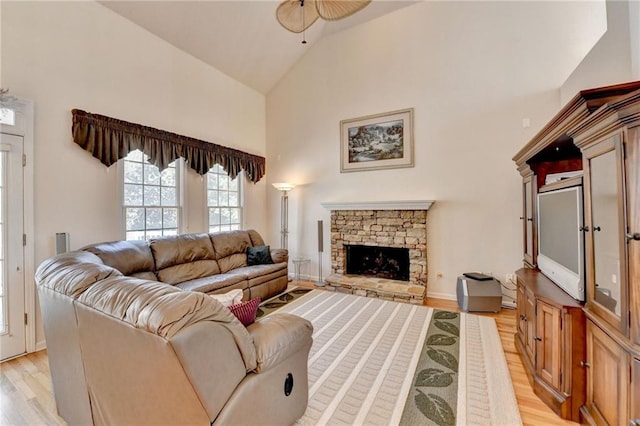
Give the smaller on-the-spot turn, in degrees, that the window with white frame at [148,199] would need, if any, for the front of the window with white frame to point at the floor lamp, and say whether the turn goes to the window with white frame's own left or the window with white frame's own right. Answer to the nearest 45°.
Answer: approximately 45° to the window with white frame's own left

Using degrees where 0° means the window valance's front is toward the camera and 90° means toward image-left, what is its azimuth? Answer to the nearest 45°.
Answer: approximately 315°

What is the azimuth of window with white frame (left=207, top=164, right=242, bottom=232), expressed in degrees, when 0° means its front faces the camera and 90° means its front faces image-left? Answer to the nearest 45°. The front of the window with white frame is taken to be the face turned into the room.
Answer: approximately 315°

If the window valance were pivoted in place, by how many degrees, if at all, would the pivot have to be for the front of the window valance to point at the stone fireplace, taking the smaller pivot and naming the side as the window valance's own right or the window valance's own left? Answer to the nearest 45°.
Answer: approximately 45° to the window valance's own left

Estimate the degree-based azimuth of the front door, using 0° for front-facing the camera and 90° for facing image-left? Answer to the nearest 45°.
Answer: approximately 315°

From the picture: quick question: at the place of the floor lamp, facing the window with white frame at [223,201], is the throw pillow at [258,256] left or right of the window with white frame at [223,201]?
left

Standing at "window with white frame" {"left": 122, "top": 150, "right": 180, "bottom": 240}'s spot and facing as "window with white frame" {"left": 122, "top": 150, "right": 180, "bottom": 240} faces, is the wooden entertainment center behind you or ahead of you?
ahead

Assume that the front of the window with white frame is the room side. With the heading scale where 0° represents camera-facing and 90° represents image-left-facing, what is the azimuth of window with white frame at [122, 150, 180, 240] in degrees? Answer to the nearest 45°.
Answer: approximately 315°

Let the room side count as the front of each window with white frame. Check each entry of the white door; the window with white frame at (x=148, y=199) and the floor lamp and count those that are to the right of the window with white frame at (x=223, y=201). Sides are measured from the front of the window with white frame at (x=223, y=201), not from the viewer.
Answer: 2

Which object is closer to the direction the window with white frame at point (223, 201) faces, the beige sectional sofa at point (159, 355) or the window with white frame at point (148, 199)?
the beige sectional sofa
